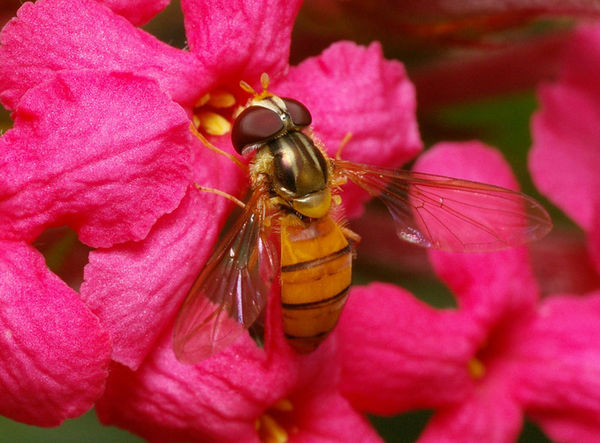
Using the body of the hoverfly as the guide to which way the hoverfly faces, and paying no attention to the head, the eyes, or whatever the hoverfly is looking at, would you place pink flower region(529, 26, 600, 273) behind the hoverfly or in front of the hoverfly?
in front

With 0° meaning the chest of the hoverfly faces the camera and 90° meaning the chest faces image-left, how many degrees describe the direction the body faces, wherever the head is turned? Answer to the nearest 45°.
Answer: approximately 180°
